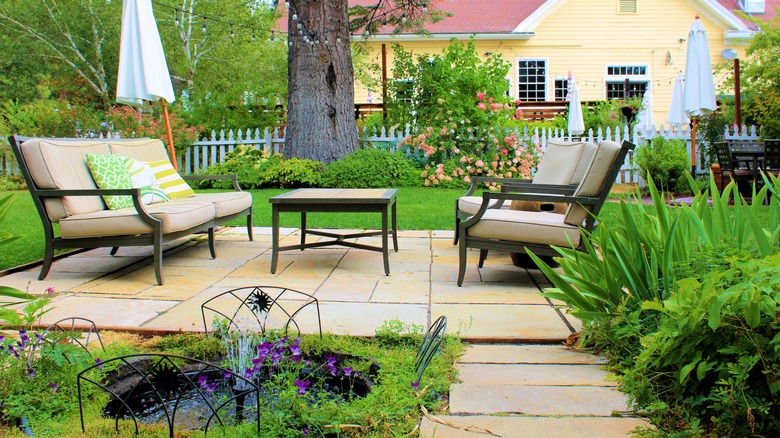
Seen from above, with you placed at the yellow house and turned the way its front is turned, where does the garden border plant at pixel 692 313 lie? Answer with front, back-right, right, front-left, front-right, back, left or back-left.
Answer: front

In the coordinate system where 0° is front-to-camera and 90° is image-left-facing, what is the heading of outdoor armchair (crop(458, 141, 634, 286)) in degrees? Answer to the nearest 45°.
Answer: approximately 90°

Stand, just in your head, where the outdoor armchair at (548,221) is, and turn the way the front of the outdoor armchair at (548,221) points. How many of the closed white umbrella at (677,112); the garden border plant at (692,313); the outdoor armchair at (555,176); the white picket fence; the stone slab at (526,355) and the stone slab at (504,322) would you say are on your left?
3

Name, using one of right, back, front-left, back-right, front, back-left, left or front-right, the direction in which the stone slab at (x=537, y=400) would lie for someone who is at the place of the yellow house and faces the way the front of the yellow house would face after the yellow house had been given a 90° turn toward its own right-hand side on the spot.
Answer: left

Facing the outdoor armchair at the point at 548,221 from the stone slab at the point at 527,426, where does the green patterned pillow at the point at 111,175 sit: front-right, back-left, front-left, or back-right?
front-left

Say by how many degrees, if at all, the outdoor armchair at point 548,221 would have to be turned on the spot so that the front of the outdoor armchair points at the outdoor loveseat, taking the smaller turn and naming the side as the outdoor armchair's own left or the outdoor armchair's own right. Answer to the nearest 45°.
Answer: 0° — it already faces it

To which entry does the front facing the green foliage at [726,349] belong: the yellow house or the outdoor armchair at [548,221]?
the yellow house

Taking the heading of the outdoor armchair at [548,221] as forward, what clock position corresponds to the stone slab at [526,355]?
The stone slab is roughly at 9 o'clock from the outdoor armchair.

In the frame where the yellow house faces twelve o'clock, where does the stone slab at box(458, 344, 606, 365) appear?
The stone slab is roughly at 12 o'clock from the yellow house.

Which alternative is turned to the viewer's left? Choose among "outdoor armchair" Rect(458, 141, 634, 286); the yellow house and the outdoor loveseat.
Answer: the outdoor armchair

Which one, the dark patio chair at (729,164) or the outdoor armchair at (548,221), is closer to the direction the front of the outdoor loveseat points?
the outdoor armchair

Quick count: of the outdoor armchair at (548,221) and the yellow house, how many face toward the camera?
1

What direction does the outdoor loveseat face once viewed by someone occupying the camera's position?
facing the viewer and to the right of the viewer

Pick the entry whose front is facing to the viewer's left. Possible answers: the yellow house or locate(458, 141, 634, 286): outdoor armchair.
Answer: the outdoor armchair
